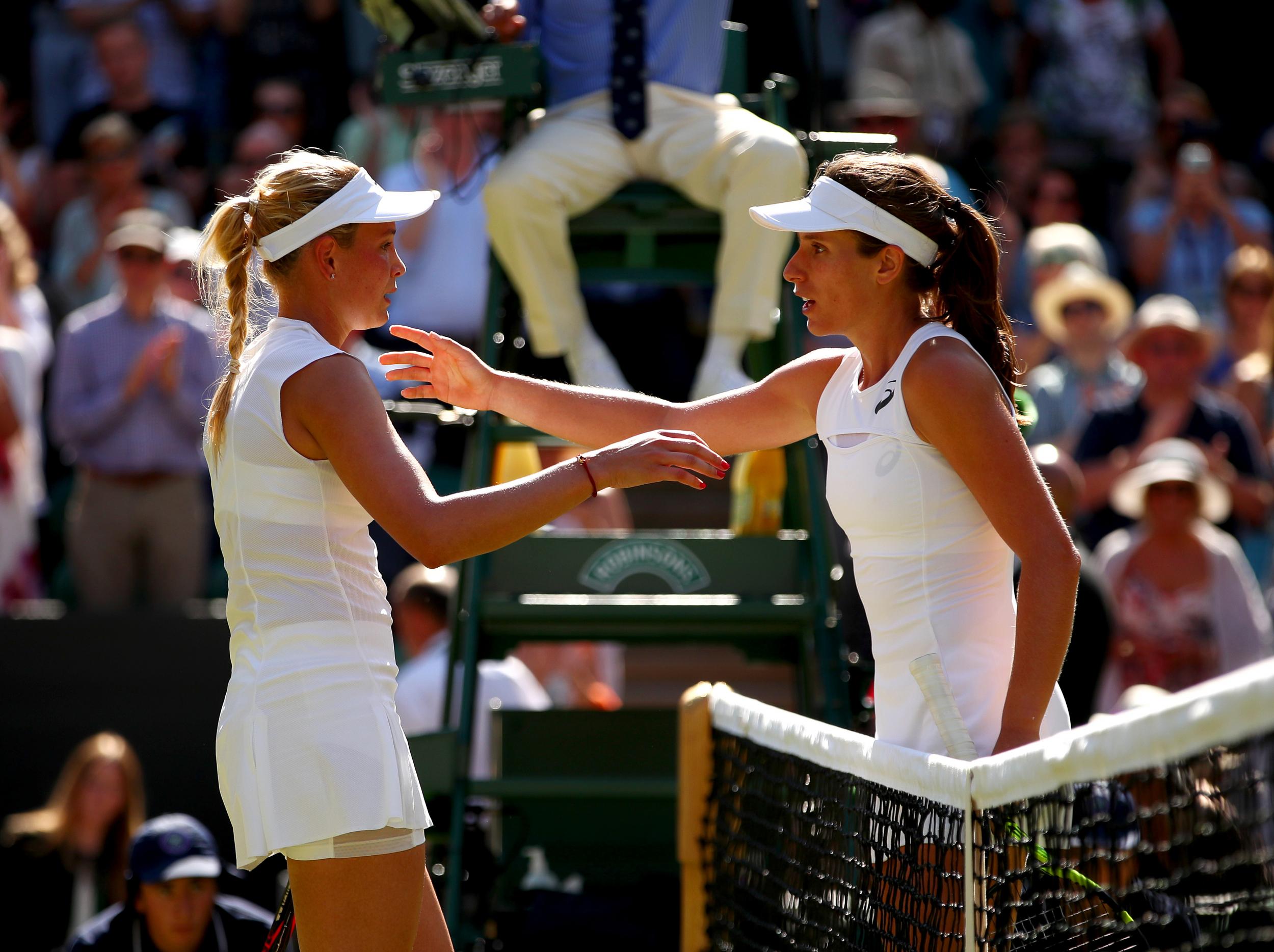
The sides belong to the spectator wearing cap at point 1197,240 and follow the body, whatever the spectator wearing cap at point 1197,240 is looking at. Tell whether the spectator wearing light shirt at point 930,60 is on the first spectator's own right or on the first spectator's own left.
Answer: on the first spectator's own right

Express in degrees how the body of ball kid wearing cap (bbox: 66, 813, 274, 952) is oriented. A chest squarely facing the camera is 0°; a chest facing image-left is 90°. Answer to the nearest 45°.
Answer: approximately 0°

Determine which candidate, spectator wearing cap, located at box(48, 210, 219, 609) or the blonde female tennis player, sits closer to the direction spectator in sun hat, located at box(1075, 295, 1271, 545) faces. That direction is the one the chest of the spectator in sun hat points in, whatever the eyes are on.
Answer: the blonde female tennis player

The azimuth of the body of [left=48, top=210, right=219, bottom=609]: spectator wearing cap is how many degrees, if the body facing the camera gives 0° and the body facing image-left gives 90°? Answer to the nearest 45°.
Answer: approximately 0°

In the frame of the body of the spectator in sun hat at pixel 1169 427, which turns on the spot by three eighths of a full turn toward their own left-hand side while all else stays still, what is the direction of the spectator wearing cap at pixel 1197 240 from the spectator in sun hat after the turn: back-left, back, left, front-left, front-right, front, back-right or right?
front-left

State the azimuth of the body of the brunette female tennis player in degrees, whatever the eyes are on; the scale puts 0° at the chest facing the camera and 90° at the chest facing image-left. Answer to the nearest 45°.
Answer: approximately 45°

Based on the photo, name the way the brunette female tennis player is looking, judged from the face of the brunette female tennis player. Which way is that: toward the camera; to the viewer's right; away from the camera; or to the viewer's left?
to the viewer's left

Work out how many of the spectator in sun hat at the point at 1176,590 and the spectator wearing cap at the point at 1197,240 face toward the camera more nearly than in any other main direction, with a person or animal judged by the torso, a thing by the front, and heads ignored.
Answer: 2

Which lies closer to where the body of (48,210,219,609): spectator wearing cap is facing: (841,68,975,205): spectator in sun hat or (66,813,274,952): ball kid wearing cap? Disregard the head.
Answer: the ball kid wearing cap

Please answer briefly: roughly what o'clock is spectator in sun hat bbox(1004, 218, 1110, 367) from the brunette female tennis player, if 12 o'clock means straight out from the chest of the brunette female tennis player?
The spectator in sun hat is roughly at 5 o'clock from the brunette female tennis player.

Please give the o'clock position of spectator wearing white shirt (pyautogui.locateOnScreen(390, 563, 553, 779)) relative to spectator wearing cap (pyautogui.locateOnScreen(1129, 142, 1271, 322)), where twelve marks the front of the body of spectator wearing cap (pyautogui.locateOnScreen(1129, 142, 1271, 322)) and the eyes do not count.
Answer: spectator wearing white shirt (pyautogui.locateOnScreen(390, 563, 553, 779)) is roughly at 1 o'clock from spectator wearing cap (pyautogui.locateOnScreen(1129, 142, 1271, 322)).
